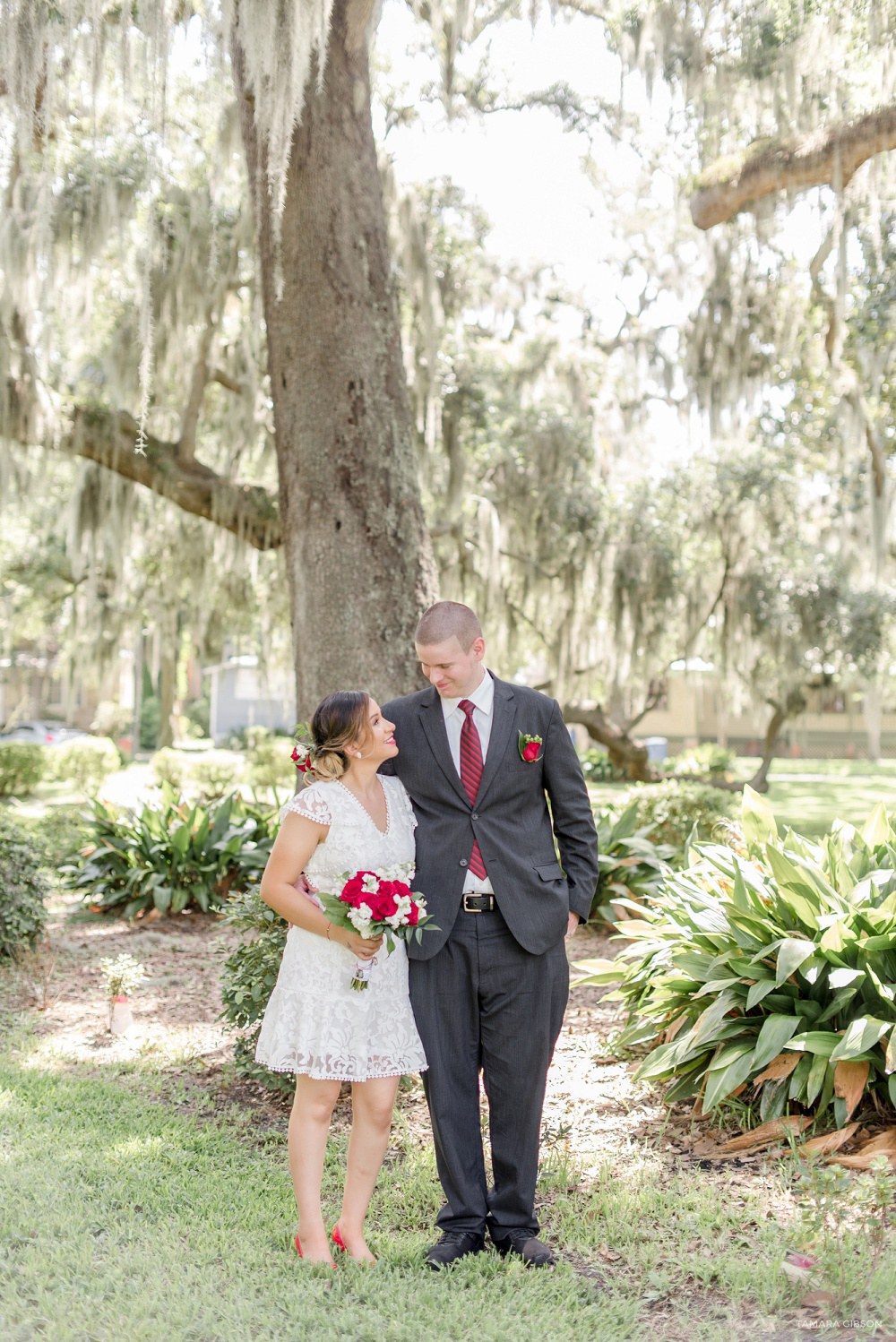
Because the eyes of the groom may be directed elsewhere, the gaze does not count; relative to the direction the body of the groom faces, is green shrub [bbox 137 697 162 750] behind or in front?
behind

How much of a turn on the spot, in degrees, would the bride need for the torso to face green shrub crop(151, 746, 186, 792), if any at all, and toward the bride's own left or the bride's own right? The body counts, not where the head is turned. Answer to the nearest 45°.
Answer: approximately 135° to the bride's own left

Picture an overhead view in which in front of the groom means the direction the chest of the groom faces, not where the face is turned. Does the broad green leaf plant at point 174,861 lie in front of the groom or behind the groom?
behind

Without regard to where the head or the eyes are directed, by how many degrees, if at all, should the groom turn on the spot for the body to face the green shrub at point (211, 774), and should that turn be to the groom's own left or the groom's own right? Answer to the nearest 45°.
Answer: approximately 180°

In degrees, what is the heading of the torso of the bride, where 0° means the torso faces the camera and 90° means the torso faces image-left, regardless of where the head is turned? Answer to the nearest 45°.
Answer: approximately 315°

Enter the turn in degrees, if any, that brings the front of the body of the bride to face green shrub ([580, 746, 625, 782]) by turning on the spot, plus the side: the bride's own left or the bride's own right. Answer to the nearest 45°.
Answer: approximately 135° to the bride's own left

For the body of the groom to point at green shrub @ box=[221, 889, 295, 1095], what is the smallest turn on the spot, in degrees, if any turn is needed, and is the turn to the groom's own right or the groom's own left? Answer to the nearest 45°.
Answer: approximately 135° to the groom's own right

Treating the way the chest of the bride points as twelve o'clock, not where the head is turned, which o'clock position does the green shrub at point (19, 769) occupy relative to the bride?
The green shrub is roughly at 7 o'clock from the bride.

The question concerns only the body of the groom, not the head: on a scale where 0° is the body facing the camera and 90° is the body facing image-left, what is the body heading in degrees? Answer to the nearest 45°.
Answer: approximately 0°

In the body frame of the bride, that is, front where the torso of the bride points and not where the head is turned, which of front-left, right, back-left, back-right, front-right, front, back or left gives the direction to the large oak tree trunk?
back-left

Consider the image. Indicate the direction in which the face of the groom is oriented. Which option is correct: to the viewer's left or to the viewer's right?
to the viewer's left

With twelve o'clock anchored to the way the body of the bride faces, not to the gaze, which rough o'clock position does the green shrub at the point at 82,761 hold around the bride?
The green shrub is roughly at 7 o'clock from the bride.

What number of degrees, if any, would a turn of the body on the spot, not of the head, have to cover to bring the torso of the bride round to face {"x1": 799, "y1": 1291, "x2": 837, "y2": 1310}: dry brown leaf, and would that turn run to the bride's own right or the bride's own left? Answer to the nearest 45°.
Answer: approximately 45° to the bride's own left
